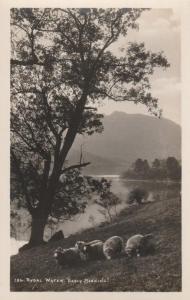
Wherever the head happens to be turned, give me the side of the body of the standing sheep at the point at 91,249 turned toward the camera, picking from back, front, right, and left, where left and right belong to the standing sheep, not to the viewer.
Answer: left

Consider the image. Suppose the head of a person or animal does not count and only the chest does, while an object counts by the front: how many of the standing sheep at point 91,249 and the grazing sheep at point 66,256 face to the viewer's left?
2

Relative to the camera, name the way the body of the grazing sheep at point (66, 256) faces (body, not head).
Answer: to the viewer's left
